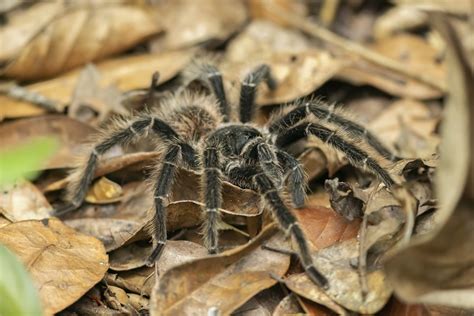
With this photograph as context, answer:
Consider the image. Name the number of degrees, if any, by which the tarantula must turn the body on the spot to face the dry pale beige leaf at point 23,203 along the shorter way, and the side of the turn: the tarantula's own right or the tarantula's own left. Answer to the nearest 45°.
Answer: approximately 135° to the tarantula's own right

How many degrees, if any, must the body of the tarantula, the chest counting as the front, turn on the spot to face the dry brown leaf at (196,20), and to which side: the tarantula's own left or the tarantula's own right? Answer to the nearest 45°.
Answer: approximately 135° to the tarantula's own left

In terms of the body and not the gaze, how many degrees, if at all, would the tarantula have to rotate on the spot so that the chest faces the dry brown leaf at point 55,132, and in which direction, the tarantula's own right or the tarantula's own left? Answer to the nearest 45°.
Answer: approximately 180°

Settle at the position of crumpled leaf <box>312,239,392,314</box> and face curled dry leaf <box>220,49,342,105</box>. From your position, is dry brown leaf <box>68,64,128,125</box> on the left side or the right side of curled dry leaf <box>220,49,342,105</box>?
left

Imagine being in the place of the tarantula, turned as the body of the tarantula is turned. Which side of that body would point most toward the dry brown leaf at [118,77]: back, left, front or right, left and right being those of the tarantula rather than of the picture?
back

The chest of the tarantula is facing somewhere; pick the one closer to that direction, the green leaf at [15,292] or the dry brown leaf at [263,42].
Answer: the green leaf

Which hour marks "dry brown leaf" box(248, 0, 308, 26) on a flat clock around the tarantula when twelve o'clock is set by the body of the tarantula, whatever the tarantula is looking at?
The dry brown leaf is roughly at 8 o'clock from the tarantula.

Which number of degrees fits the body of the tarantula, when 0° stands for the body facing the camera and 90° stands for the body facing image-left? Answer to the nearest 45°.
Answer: approximately 315°

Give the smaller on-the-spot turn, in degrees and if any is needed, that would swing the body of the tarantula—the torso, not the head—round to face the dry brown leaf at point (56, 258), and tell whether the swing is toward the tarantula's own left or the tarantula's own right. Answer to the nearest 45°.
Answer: approximately 90° to the tarantula's own right

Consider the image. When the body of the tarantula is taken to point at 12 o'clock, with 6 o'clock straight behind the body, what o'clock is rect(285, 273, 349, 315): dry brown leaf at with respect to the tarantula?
The dry brown leaf is roughly at 1 o'clock from the tarantula.

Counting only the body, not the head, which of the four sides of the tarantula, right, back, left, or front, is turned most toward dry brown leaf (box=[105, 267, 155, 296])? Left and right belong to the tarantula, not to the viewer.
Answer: right

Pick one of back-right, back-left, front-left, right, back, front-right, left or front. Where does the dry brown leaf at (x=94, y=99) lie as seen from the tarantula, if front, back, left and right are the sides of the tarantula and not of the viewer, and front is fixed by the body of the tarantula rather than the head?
back
